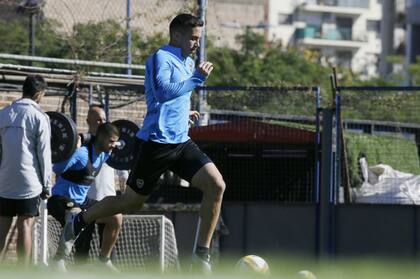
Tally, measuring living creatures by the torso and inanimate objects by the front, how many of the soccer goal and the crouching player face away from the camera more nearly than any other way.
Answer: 0

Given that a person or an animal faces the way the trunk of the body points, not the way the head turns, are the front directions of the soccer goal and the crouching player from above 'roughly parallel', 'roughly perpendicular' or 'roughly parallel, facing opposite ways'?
roughly perpendicular

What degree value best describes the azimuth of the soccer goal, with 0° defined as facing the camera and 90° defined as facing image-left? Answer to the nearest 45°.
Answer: approximately 45°
